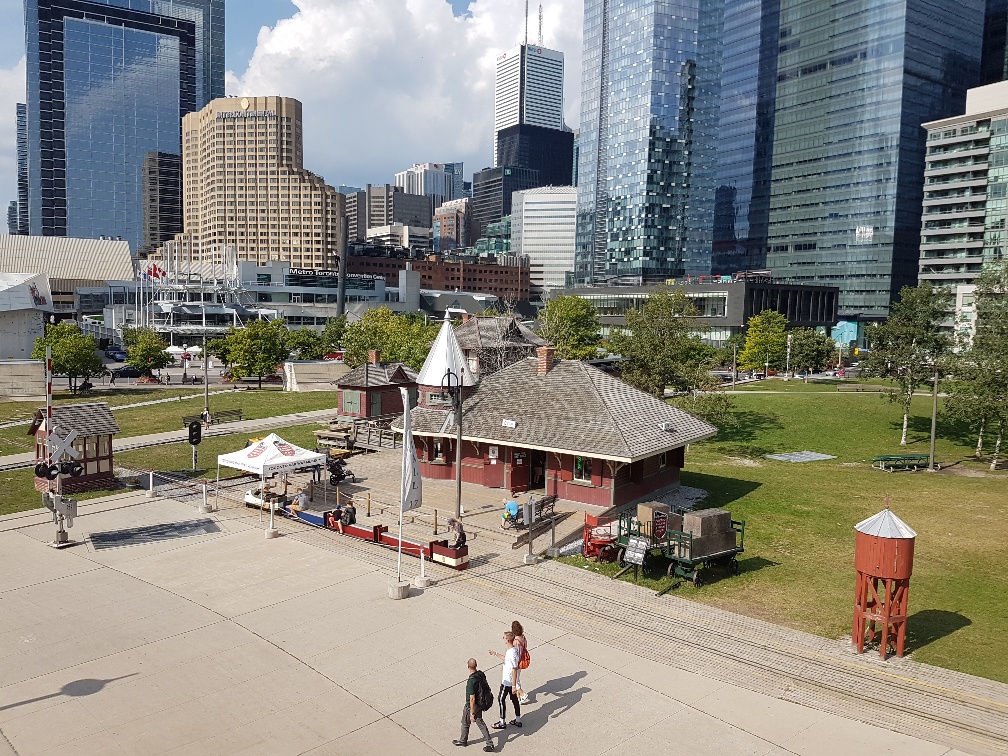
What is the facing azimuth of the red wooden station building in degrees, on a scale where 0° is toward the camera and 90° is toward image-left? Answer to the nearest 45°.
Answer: approximately 45°

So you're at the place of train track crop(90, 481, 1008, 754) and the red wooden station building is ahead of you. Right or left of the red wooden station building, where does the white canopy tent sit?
left

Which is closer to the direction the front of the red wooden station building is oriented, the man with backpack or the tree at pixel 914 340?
the man with backpack

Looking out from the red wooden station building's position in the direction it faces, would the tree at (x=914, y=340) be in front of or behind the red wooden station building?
behind

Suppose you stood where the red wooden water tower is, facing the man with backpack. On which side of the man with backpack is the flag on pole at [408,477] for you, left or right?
right

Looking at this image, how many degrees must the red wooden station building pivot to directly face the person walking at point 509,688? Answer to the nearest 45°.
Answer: approximately 45° to its left
